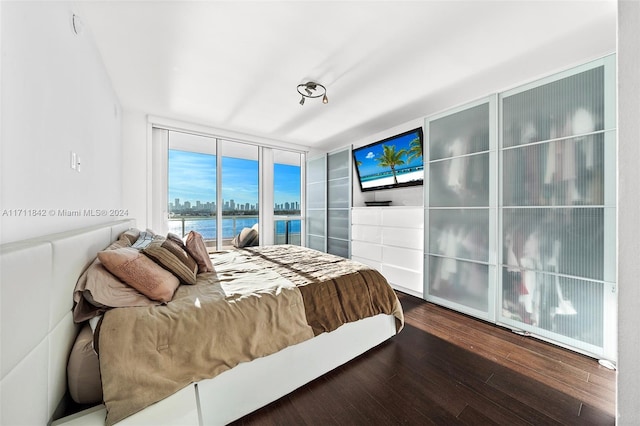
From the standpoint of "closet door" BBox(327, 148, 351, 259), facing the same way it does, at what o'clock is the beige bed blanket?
The beige bed blanket is roughly at 11 o'clock from the closet door.

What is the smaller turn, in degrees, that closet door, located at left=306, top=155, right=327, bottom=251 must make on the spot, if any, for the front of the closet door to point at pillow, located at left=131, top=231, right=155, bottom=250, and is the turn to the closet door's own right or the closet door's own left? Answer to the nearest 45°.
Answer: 0° — it already faces it

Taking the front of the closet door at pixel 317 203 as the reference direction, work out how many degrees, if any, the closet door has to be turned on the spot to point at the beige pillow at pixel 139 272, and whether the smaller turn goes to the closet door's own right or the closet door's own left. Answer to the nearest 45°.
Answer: approximately 45° to the closet door's own left

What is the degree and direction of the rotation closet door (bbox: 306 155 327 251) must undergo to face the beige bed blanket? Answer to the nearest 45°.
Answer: approximately 45° to its left

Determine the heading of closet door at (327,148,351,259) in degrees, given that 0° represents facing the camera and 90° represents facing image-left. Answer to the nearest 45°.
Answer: approximately 45°
